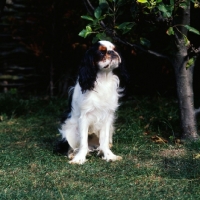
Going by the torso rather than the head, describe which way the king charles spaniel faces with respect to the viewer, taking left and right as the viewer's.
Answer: facing the viewer and to the right of the viewer
